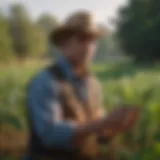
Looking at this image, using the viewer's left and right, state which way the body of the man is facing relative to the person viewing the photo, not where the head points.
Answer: facing the viewer and to the right of the viewer
